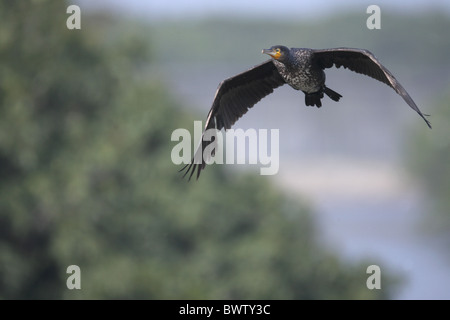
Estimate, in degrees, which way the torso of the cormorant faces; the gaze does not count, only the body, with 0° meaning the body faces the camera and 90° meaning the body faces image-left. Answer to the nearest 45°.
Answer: approximately 45°
